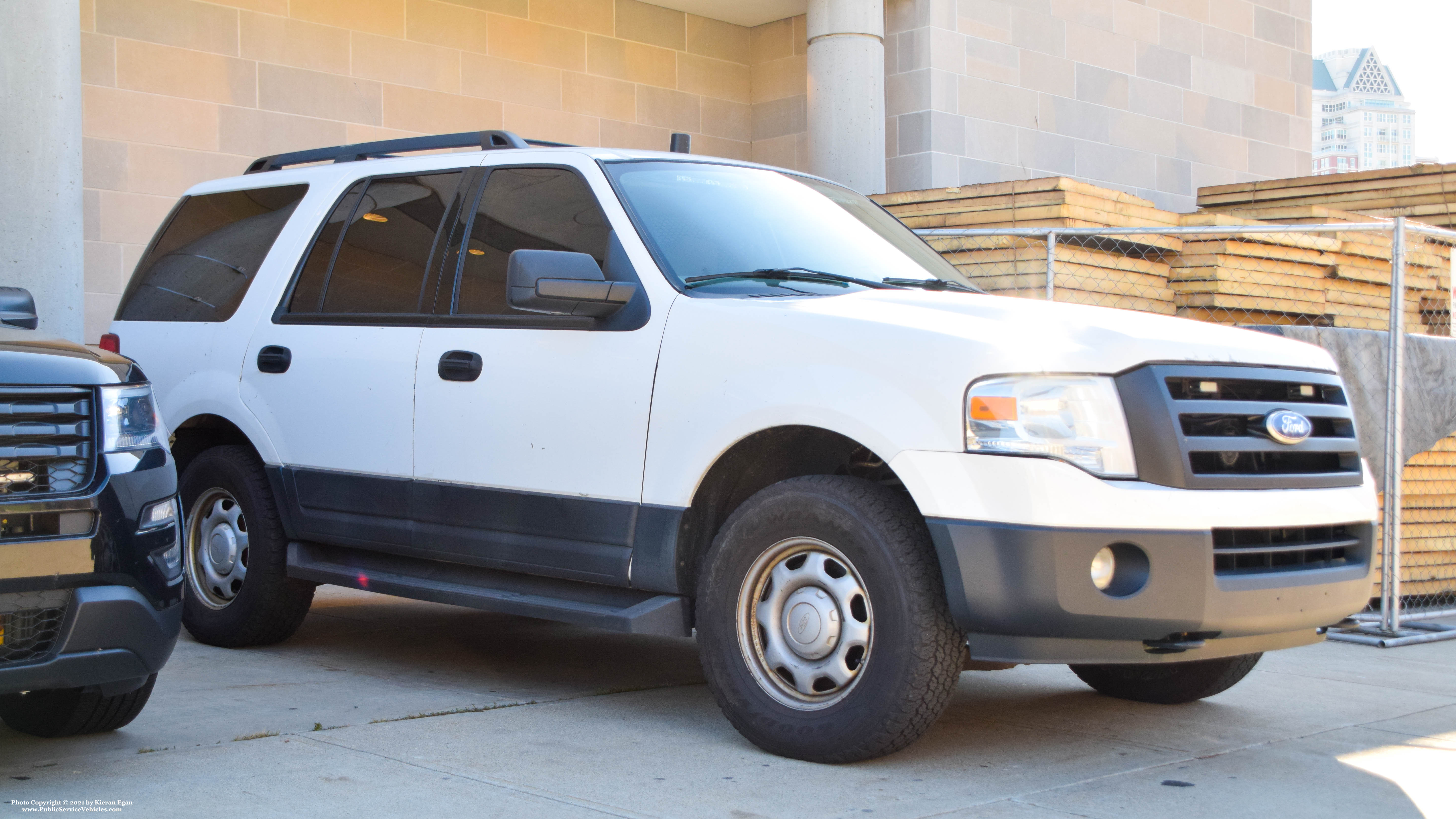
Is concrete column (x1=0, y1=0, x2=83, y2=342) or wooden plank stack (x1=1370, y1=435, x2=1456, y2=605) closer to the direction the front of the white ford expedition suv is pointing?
the wooden plank stack

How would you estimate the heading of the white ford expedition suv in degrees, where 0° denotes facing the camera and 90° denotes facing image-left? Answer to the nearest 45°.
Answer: approximately 315°

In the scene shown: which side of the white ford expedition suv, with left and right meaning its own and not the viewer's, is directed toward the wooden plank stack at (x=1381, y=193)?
left

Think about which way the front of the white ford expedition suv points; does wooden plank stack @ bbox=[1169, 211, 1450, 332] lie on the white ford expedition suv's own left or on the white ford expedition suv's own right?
on the white ford expedition suv's own left

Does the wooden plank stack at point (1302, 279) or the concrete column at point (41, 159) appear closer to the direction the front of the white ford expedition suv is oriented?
the wooden plank stack

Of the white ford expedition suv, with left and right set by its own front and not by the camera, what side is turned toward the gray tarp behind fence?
left

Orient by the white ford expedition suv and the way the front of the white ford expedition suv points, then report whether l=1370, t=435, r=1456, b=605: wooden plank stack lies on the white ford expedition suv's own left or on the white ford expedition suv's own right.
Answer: on the white ford expedition suv's own left

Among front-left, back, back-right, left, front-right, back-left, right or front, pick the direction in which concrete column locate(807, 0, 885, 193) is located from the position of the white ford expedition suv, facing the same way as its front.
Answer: back-left
